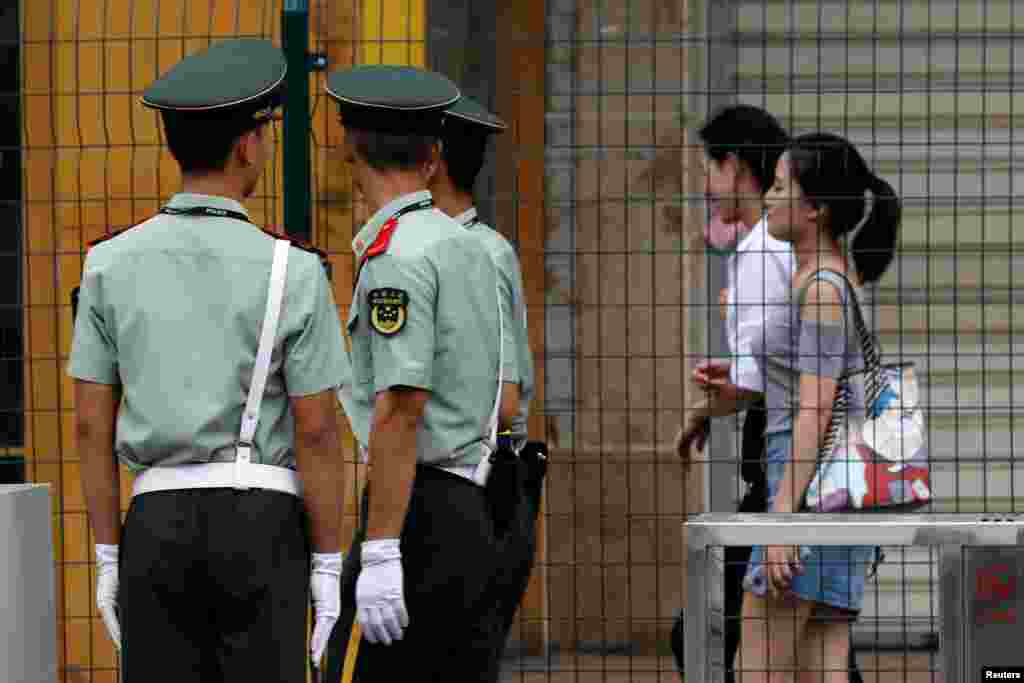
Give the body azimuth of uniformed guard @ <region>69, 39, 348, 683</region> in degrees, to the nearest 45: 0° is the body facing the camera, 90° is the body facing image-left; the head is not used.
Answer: approximately 180°

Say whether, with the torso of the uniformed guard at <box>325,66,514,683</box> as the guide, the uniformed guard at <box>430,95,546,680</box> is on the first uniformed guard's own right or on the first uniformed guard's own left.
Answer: on the first uniformed guard's own right

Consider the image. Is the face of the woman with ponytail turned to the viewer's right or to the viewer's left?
to the viewer's left

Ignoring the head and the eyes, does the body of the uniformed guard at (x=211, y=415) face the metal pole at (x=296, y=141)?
yes

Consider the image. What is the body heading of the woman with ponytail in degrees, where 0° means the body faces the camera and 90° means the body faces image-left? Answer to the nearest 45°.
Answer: approximately 90°

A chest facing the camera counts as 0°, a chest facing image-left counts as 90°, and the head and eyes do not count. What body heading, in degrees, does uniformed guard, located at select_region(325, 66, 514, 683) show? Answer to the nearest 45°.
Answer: approximately 135°

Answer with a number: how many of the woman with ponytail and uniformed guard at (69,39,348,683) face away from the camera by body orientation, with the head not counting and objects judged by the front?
1

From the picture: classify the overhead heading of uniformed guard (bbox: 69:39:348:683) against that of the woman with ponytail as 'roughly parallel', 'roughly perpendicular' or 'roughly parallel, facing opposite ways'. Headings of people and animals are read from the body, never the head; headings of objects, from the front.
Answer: roughly perpendicular
